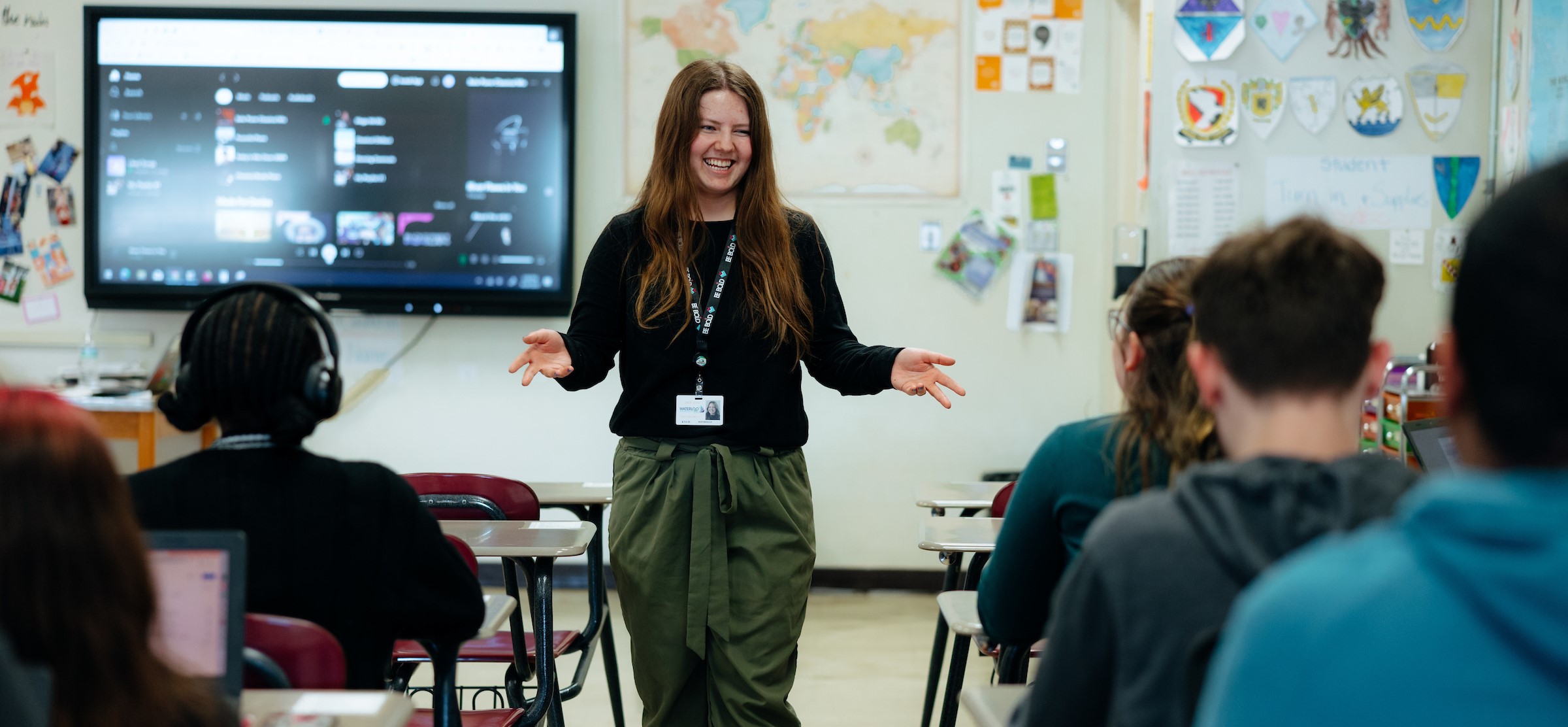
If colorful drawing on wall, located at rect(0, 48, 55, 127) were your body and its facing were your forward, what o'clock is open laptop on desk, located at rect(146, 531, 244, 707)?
The open laptop on desk is roughly at 12 o'clock from the colorful drawing on wall.

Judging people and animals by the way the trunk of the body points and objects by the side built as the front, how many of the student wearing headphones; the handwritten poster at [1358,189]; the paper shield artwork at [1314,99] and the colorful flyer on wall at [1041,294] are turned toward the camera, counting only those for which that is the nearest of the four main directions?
3

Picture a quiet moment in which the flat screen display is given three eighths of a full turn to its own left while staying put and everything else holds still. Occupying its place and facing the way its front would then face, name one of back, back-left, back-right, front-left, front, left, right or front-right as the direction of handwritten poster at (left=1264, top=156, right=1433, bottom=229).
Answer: right

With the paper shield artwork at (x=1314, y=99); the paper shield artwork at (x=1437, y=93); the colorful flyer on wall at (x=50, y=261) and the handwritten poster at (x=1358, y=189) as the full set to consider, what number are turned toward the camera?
4

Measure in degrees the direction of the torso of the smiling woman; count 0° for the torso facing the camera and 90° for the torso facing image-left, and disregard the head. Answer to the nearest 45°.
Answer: approximately 0°

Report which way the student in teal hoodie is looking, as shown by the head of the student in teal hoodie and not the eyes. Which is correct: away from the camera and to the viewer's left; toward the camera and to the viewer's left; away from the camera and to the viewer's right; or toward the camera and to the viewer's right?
away from the camera and to the viewer's left

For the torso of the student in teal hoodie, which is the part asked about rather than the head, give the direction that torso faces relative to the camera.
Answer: away from the camera

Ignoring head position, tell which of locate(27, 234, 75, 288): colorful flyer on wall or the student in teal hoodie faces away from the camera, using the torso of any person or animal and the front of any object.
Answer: the student in teal hoodie

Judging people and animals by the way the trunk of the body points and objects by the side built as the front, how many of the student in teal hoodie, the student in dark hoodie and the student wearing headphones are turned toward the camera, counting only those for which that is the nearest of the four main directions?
0
